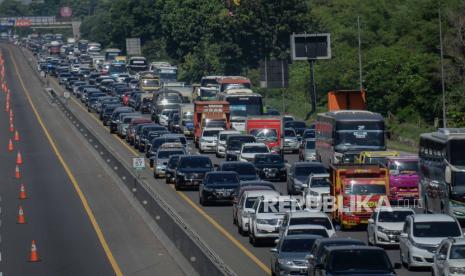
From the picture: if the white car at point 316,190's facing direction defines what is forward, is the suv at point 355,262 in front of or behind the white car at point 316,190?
in front

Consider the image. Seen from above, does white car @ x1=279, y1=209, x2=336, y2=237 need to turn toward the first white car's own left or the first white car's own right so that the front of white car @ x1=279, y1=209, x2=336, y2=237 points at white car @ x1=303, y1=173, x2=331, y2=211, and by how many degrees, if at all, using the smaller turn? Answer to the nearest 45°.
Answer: approximately 180°

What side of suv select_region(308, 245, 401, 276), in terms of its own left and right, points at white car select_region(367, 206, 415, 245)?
back

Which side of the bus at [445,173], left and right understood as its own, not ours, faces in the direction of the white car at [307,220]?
right

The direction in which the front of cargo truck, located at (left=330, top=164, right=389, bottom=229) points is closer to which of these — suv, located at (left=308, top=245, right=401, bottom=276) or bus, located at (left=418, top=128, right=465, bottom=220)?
the suv

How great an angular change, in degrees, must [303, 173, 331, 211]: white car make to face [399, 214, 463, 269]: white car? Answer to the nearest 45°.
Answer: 0° — it already faces it

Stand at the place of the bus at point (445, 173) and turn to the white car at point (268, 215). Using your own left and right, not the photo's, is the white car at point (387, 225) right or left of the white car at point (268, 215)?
left

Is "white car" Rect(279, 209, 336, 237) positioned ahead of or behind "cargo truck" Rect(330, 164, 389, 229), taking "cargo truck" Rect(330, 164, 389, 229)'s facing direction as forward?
ahead

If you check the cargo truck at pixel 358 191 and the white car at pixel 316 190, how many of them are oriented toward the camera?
2

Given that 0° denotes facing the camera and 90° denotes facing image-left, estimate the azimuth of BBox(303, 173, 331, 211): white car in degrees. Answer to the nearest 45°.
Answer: approximately 0°

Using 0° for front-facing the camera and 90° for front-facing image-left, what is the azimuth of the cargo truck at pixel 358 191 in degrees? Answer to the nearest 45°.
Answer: approximately 0°

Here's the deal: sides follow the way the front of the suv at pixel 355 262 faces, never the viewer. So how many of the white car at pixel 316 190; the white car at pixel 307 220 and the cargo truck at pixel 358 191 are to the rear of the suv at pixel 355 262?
3
